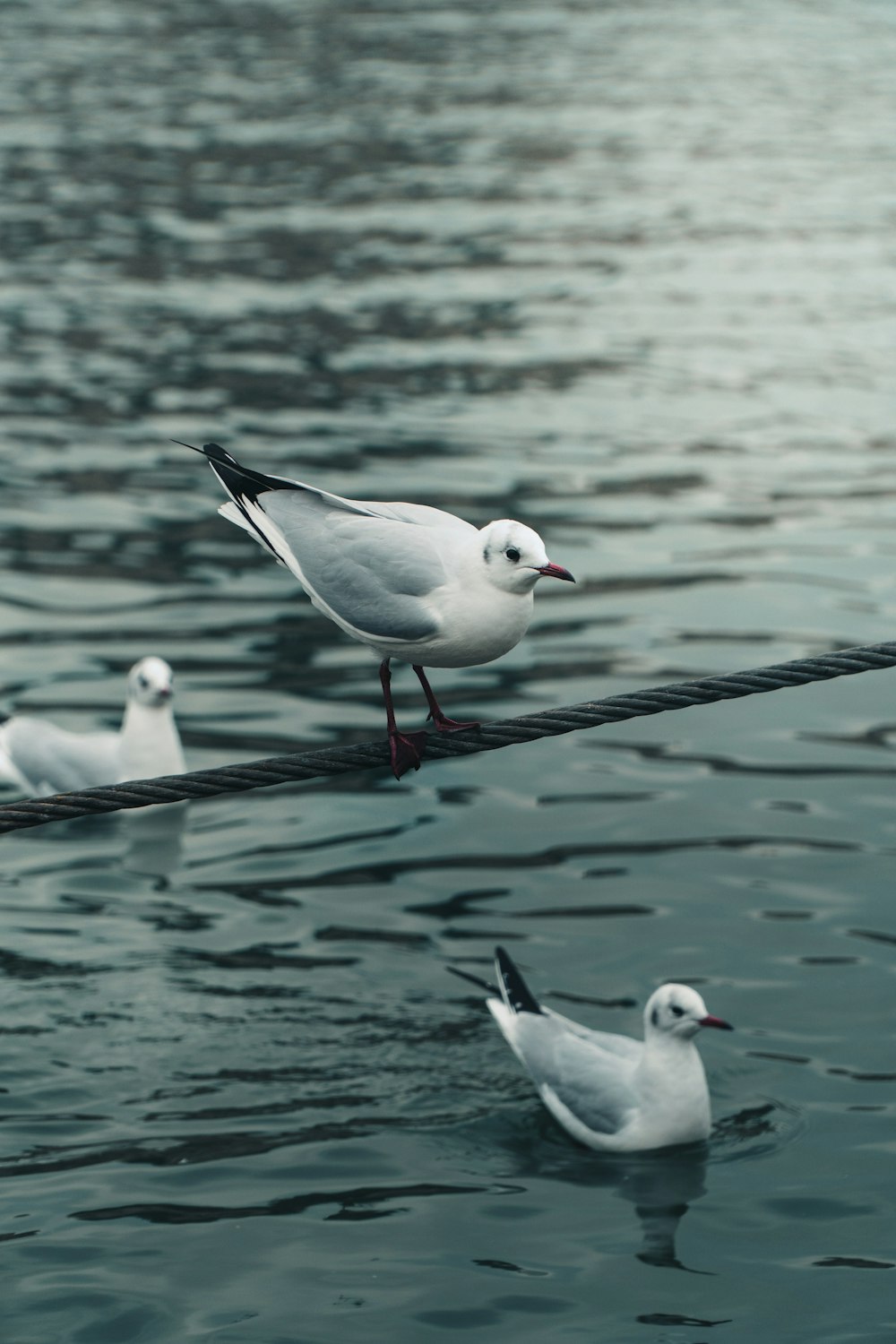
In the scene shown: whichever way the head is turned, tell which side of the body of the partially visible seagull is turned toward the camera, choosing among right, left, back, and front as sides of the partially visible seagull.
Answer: right

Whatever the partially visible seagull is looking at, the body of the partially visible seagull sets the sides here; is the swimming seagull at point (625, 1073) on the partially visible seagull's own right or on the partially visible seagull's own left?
on the partially visible seagull's own right

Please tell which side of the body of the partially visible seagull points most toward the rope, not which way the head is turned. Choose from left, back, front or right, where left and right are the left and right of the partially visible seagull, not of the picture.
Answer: right

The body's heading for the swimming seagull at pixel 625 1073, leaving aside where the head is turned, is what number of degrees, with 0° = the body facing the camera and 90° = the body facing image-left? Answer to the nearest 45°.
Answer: approximately 270°

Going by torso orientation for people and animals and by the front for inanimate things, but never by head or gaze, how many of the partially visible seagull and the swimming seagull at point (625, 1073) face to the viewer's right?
2
